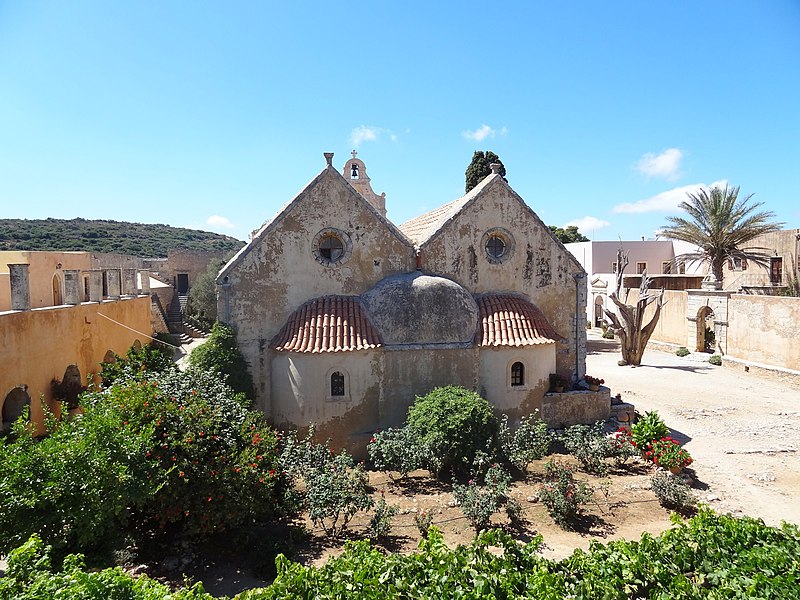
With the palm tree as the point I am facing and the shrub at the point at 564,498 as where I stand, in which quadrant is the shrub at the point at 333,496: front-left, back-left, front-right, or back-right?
back-left

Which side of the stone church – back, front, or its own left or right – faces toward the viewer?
back

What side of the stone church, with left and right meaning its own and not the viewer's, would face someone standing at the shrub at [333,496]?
back

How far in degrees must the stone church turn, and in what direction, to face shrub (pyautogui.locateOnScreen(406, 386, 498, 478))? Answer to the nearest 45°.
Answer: approximately 135° to its right

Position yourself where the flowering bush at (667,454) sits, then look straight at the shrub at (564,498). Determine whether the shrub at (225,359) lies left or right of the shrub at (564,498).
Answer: right

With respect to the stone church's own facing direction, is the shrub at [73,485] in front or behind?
behind

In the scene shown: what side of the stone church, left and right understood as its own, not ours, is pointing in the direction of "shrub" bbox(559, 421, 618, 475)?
back

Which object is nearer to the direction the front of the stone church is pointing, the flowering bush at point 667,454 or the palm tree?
the palm tree
